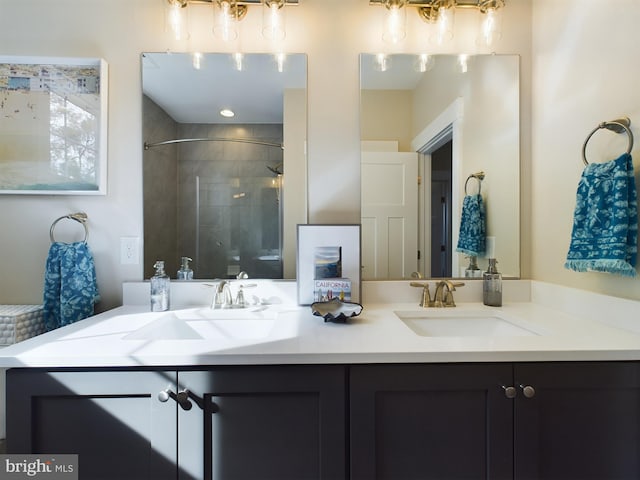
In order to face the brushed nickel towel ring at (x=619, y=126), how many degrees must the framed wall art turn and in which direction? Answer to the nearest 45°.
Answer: approximately 45° to its left

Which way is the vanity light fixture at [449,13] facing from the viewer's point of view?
toward the camera

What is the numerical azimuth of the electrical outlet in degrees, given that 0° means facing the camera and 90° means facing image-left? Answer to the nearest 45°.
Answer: approximately 0°

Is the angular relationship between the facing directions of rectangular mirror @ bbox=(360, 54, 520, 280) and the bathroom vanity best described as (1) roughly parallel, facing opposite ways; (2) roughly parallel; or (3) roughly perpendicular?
roughly parallel

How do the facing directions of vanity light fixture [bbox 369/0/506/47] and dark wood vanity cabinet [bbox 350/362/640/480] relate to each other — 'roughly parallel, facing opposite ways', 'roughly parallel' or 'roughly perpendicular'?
roughly parallel

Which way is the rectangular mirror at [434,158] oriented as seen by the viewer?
toward the camera

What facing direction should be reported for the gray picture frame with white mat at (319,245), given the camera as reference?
facing the viewer

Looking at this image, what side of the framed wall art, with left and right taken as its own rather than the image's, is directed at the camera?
front
